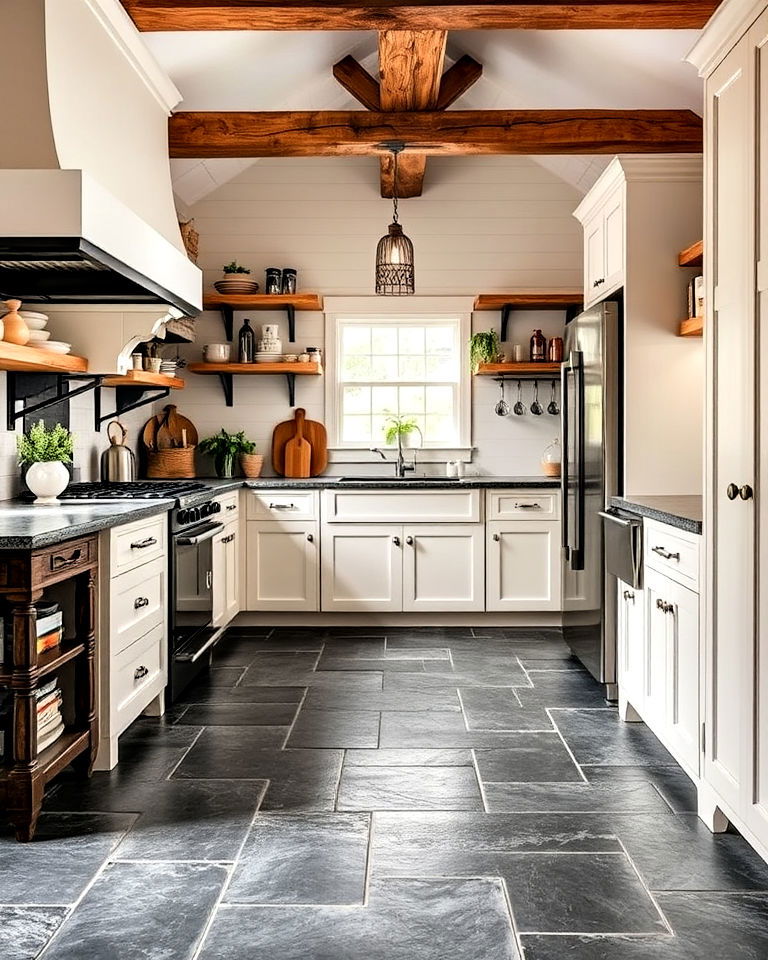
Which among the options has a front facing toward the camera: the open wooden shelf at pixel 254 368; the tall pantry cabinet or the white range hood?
the open wooden shelf

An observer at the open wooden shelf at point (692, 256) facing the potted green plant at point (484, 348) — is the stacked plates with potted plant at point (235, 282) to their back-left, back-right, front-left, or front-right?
front-left

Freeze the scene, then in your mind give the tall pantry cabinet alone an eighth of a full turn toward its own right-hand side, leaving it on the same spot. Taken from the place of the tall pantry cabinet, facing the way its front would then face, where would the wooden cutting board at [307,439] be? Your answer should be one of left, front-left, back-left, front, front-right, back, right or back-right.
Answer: front

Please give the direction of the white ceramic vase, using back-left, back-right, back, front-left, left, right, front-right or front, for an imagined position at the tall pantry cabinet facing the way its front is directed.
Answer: front

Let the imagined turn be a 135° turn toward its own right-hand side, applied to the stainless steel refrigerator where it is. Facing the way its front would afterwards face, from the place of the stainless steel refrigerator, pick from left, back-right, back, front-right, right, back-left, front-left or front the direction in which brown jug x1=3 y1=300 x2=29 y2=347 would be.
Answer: back

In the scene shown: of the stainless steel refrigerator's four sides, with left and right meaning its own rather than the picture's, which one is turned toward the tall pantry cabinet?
left

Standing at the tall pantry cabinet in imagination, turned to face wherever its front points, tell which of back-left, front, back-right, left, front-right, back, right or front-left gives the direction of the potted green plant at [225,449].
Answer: front-right

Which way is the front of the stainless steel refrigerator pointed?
to the viewer's left

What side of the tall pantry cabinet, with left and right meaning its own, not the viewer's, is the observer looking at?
left

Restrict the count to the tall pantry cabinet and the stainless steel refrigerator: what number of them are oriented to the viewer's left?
2

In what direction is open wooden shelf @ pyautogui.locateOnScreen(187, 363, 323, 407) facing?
toward the camera

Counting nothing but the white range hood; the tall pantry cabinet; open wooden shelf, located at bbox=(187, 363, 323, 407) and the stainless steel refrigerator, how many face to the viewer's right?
1

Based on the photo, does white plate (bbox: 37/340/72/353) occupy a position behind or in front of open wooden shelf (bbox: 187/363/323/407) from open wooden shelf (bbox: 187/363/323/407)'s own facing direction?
in front

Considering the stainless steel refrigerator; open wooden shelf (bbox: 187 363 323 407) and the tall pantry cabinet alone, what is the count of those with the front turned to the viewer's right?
0

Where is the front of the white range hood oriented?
to the viewer's right
